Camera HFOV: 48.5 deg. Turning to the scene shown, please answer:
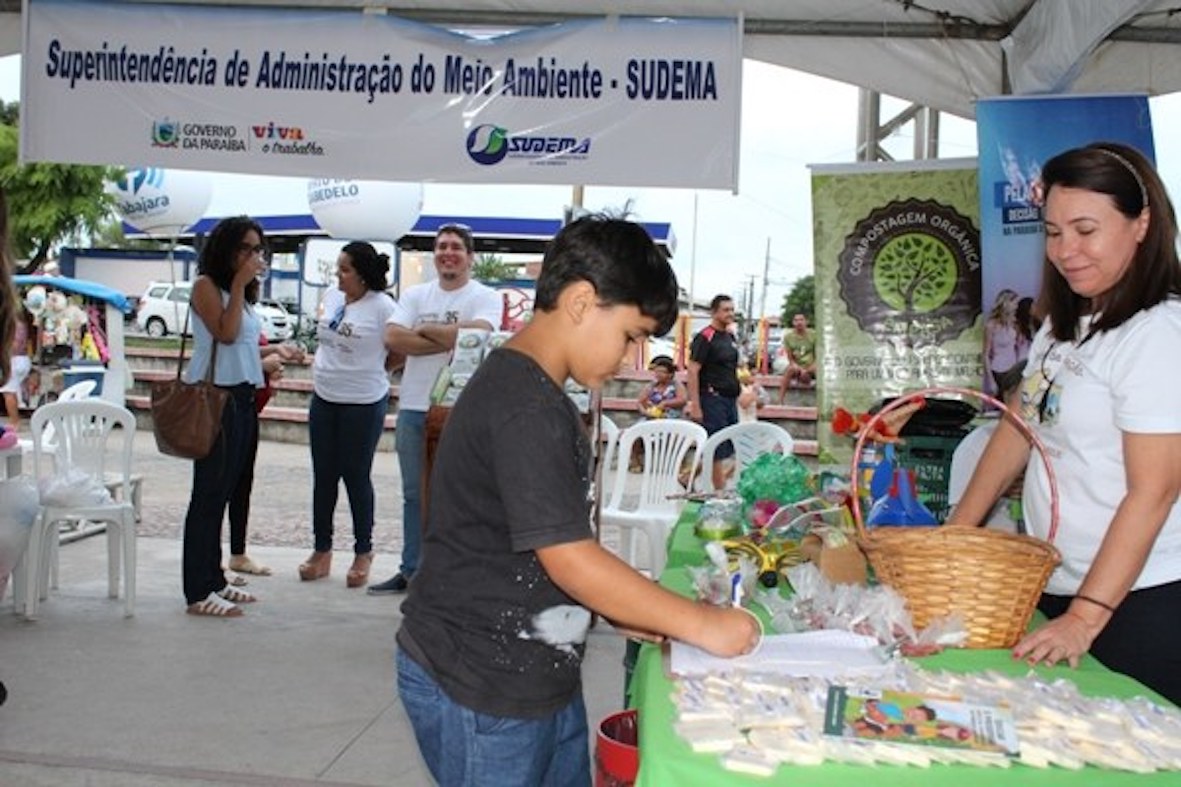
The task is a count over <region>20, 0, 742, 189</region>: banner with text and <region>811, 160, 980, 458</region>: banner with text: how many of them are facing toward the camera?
2

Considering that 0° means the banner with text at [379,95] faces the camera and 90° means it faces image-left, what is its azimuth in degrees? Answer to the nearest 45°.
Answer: approximately 0°

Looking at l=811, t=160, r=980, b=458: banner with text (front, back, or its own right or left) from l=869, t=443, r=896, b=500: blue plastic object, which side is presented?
front

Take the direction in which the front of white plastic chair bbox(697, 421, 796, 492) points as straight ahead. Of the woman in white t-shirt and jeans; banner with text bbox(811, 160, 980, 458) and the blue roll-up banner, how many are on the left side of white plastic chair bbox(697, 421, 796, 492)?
2

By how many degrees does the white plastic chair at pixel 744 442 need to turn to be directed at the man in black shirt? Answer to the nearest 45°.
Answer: approximately 135° to its right

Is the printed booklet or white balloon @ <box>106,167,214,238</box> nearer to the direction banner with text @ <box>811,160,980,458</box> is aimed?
the printed booklet

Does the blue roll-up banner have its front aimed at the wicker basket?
yes

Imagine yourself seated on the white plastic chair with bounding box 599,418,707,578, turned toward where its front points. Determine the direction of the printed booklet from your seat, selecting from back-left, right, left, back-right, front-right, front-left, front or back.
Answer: front-left

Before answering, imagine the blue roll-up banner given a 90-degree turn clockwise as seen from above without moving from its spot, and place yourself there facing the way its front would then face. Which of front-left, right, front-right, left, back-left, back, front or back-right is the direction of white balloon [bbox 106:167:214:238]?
front-right

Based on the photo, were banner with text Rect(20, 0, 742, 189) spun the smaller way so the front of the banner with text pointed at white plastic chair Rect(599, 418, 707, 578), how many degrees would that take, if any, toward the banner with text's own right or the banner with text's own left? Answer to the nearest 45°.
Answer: approximately 135° to the banner with text's own left

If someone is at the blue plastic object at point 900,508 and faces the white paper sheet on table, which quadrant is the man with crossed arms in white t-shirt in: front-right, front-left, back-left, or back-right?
back-right

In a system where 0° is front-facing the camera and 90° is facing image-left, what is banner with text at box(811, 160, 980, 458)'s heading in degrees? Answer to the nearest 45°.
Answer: approximately 0°

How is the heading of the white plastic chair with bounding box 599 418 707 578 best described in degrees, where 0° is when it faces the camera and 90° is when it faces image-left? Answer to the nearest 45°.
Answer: approximately 45°

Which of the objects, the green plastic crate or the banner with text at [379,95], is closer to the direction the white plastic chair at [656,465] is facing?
the banner with text
